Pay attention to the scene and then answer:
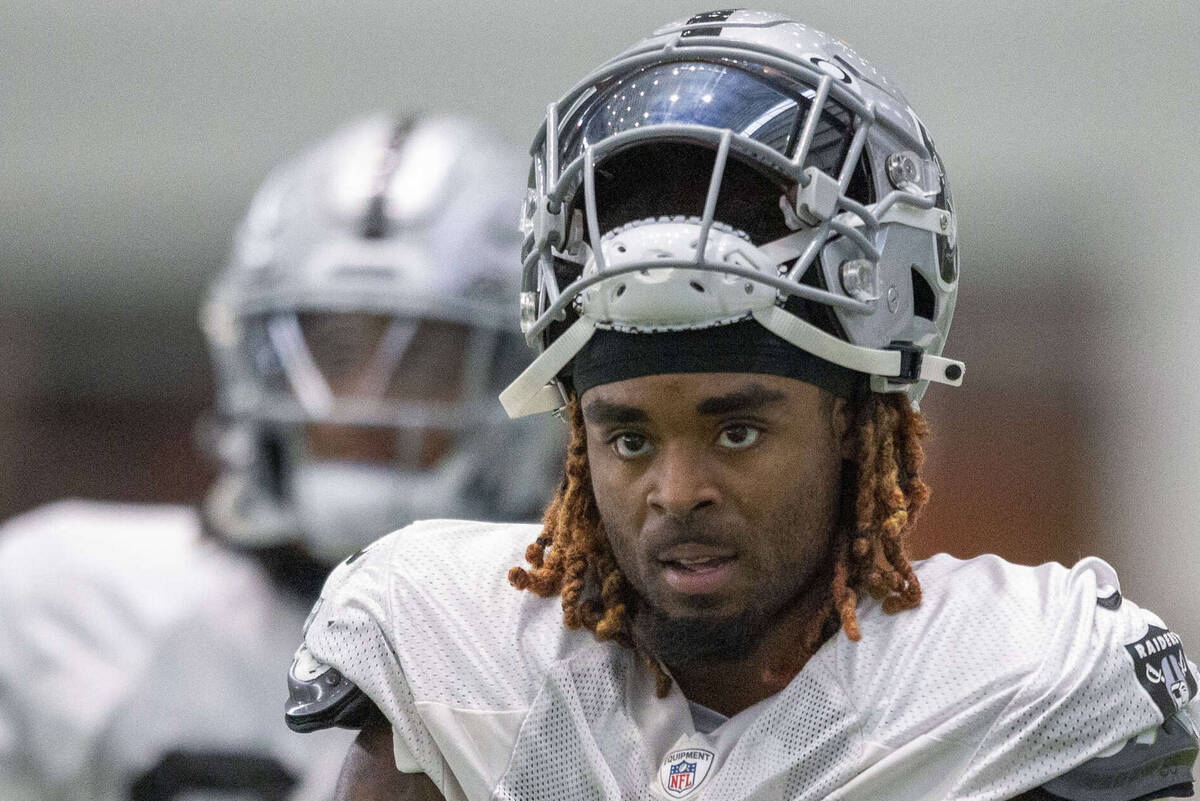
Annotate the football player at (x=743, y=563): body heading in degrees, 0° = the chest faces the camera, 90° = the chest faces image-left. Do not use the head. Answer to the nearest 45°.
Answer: approximately 0°

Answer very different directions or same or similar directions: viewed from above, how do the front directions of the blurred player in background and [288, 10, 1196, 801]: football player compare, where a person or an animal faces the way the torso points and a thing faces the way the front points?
same or similar directions

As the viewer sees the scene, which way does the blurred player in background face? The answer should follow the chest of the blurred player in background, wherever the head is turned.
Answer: toward the camera

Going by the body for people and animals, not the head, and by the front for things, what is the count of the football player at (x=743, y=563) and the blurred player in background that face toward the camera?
2

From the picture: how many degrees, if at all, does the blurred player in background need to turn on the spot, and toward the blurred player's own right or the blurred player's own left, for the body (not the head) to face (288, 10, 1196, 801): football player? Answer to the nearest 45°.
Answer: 0° — they already face them

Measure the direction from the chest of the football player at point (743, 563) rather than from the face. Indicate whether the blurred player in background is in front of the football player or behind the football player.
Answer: behind

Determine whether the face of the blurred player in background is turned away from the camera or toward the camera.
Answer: toward the camera
